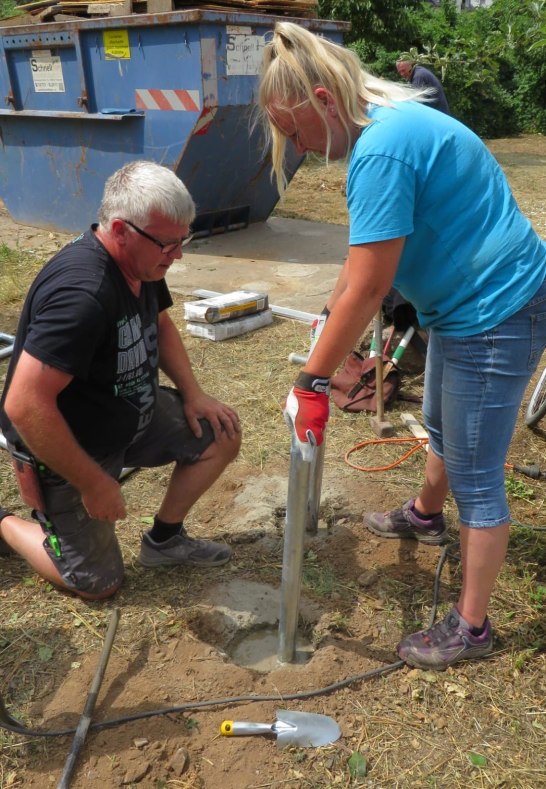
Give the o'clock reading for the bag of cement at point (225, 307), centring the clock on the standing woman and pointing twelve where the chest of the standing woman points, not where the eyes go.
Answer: The bag of cement is roughly at 2 o'clock from the standing woman.

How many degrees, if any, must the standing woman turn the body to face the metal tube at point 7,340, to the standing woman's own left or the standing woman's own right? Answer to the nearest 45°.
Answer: approximately 45° to the standing woman's own right

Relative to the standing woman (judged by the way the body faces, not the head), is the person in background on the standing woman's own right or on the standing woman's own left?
on the standing woman's own right

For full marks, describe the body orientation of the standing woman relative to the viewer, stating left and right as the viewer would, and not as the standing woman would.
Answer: facing to the left of the viewer

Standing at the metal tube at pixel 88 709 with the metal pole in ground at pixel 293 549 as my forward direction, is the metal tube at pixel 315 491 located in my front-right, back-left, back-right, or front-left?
front-left

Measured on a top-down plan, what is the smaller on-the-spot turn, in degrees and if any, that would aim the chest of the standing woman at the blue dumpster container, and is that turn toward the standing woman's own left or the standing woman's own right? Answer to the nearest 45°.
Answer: approximately 45° to the standing woman's own right

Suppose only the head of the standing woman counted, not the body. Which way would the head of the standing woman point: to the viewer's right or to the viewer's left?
to the viewer's left
